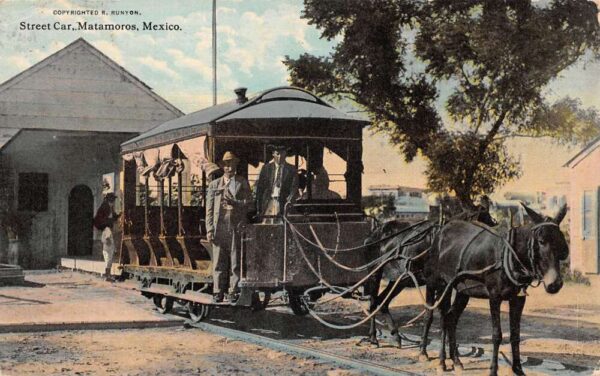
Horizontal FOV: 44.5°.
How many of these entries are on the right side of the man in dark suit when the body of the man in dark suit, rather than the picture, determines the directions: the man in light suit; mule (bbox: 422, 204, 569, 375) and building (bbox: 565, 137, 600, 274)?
1

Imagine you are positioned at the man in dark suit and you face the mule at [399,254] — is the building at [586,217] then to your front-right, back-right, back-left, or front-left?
front-left

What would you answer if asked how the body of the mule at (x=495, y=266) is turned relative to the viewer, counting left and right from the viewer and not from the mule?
facing the viewer and to the right of the viewer

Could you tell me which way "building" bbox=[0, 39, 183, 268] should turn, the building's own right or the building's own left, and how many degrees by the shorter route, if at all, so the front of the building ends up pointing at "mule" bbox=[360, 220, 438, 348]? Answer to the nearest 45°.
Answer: approximately 45° to the building's own left

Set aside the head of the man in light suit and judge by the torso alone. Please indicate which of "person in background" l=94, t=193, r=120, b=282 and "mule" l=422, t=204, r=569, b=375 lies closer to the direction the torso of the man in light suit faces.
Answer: the mule

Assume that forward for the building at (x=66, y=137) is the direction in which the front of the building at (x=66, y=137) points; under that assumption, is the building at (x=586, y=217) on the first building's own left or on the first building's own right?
on the first building's own left

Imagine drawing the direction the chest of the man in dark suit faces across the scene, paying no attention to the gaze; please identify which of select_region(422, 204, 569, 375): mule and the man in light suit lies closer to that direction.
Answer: the mule

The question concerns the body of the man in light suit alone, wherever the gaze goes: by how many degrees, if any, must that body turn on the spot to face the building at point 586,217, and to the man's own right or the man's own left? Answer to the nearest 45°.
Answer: approximately 135° to the man's own left

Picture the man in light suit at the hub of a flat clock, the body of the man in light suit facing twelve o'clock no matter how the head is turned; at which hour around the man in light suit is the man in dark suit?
The man in dark suit is roughly at 9 o'clock from the man in light suit.

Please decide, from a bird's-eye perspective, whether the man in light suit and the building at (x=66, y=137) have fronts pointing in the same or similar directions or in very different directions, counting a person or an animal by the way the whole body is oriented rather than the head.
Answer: same or similar directions

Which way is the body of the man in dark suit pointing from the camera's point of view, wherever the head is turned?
toward the camera

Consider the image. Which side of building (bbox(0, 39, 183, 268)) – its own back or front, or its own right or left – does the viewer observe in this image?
front

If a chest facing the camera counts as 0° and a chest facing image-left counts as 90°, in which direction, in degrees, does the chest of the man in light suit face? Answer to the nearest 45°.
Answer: approximately 0°

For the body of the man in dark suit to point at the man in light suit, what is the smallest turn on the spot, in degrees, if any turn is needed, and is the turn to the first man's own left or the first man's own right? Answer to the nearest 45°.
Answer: approximately 90° to the first man's own right
